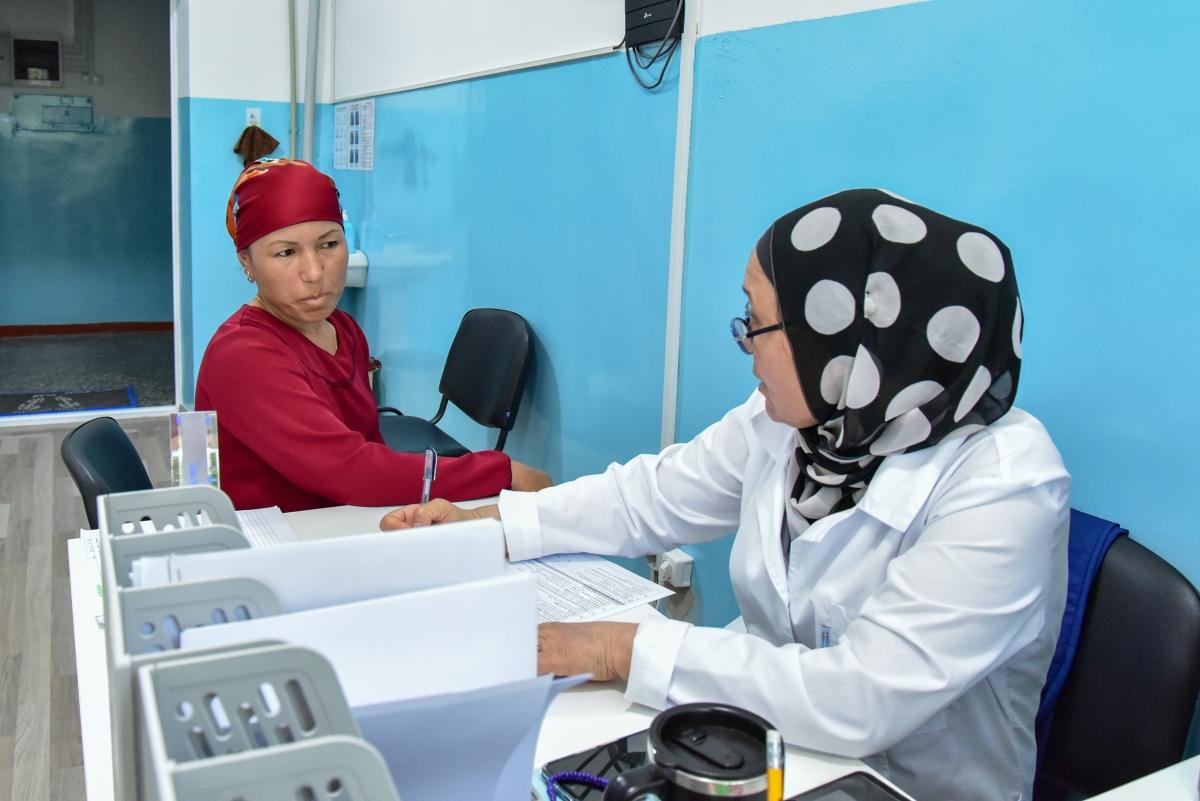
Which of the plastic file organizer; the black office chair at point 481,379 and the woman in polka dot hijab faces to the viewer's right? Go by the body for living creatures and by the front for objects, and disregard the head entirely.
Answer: the plastic file organizer

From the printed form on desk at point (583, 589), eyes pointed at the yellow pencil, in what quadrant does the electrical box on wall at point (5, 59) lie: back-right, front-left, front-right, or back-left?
back-right

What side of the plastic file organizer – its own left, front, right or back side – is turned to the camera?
right

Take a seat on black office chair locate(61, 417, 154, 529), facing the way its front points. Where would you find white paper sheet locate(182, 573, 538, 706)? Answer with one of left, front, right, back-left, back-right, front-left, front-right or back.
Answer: front-right

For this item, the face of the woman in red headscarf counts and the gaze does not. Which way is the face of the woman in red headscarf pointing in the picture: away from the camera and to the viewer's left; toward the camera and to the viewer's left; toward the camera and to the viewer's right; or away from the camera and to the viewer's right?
toward the camera and to the viewer's right

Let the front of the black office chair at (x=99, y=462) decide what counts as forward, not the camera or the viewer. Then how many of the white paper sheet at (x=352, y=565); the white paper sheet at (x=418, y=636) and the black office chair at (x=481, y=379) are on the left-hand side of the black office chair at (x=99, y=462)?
1

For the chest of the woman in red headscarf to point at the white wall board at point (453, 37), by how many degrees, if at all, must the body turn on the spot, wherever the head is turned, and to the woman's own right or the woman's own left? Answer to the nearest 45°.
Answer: approximately 135° to the woman's own left

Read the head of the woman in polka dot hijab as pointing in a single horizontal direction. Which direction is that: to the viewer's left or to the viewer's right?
to the viewer's left

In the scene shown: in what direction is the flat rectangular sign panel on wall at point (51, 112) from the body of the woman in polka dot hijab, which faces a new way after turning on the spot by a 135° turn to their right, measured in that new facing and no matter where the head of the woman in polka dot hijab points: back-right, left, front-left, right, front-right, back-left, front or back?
front-left

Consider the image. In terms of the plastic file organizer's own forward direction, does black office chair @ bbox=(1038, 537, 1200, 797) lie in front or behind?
in front

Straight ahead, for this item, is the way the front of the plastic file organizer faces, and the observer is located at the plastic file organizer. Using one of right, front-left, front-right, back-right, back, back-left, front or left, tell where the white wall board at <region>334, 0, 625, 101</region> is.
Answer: left

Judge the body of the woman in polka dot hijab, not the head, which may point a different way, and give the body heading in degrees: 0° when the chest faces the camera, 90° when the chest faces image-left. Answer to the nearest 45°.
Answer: approximately 45°

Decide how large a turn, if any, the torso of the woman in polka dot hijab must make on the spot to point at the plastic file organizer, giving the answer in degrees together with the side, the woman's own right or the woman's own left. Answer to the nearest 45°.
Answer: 0° — they already face it

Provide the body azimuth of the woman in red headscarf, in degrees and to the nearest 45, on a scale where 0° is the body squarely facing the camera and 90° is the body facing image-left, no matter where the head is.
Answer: approximately 315°
